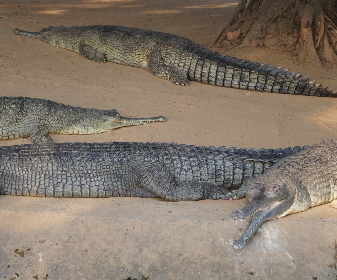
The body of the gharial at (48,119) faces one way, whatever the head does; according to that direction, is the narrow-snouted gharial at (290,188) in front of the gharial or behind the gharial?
in front

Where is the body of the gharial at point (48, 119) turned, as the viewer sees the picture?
to the viewer's right

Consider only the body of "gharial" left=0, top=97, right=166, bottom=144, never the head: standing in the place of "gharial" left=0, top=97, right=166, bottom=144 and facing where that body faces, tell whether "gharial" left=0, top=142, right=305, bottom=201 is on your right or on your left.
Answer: on your right

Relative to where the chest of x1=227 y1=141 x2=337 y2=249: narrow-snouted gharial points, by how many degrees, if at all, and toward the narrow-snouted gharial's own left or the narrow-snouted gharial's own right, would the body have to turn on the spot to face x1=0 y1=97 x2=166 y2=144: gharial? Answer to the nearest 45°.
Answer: approximately 45° to the narrow-snouted gharial's own right

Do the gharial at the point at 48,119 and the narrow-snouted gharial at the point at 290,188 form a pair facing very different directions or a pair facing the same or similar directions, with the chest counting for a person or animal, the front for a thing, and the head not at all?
very different directions

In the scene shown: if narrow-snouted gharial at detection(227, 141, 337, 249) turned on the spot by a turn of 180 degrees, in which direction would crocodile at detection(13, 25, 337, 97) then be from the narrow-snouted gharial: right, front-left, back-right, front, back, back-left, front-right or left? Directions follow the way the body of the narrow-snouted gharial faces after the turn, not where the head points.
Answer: left
